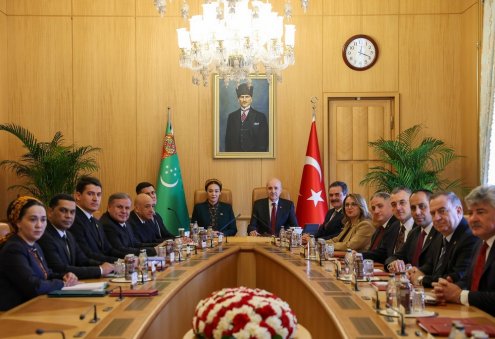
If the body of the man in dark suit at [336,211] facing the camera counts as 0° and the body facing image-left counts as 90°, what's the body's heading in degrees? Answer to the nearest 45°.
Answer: approximately 45°

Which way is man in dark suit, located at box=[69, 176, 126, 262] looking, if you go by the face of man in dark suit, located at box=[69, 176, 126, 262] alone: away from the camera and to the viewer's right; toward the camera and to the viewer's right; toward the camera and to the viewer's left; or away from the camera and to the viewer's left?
toward the camera and to the viewer's right

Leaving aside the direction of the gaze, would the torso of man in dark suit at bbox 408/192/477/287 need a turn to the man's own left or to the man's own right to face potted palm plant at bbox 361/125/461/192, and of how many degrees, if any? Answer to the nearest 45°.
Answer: approximately 135° to the man's own right

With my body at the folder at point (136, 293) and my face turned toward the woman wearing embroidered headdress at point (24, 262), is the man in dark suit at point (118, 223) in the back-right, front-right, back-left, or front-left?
front-right

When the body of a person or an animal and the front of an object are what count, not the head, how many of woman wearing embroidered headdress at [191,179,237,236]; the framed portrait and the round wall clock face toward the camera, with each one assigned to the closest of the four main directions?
3

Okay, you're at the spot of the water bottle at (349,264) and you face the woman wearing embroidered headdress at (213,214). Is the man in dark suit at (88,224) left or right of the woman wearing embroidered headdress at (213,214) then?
left

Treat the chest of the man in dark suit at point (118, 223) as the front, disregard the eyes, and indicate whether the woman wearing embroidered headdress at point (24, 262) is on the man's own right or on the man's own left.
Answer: on the man's own right

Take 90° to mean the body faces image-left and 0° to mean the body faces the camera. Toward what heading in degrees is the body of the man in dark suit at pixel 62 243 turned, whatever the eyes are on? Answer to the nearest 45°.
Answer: approximately 315°

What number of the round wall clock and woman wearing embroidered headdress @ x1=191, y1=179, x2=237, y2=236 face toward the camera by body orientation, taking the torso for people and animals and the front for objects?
2

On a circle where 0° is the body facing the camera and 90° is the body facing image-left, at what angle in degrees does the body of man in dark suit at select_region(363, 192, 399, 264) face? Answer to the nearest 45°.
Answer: approximately 45°

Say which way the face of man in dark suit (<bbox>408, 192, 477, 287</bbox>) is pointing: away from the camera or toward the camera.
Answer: toward the camera

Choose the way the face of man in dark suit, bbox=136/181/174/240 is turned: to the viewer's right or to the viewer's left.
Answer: to the viewer's right

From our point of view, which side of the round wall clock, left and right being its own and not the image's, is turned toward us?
front

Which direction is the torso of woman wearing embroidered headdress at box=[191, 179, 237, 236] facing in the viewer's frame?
toward the camera

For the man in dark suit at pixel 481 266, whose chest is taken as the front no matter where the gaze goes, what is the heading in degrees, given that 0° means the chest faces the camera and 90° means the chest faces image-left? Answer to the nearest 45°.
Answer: approximately 45°

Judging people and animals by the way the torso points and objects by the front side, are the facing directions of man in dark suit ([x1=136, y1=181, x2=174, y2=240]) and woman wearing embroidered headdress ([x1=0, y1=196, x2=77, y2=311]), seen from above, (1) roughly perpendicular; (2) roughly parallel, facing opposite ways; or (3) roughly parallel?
roughly parallel
